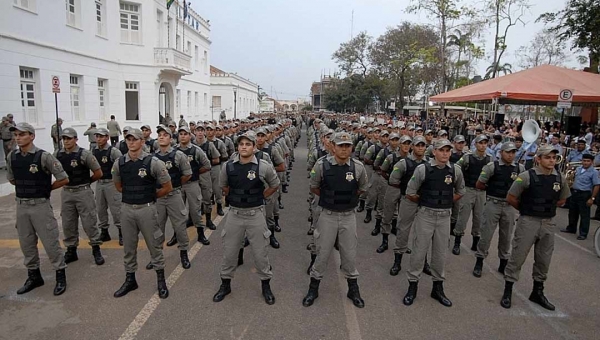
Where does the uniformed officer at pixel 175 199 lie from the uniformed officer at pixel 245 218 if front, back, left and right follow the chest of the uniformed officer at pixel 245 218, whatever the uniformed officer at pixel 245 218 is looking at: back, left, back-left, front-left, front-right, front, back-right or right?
back-right

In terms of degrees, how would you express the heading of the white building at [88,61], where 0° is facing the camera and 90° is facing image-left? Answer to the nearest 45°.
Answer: approximately 315°

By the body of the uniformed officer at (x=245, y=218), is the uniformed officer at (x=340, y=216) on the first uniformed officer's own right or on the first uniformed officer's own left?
on the first uniformed officer's own left

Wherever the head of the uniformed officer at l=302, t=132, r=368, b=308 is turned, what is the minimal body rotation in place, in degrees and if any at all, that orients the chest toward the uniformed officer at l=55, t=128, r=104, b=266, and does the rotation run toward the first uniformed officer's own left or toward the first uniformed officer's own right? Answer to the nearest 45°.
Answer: approximately 90° to the first uniformed officer's own right

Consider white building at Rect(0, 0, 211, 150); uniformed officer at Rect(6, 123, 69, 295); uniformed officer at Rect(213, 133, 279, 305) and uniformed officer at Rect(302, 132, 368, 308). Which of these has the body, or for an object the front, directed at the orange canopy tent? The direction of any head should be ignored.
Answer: the white building

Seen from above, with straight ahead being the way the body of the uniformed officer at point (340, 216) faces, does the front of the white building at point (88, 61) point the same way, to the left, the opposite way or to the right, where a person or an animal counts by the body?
to the left

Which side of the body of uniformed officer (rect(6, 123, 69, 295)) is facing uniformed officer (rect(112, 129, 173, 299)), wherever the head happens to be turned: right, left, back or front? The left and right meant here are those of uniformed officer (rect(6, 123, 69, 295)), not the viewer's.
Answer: left

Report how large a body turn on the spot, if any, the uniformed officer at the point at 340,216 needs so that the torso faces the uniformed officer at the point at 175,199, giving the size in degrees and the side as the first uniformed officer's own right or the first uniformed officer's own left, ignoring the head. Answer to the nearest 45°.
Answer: approximately 90° to the first uniformed officer's own right

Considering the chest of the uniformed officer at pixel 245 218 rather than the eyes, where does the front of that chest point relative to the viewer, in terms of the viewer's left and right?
facing the viewer

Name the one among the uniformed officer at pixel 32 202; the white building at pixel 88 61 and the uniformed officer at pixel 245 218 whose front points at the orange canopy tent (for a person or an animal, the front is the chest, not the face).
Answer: the white building

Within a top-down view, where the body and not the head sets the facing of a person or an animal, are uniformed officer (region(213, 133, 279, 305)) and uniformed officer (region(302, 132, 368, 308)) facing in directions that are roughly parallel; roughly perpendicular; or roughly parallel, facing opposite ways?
roughly parallel

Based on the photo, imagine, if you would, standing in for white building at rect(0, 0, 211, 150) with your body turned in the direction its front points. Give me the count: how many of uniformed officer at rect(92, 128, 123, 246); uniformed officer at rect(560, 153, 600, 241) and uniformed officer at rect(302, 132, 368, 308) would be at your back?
0

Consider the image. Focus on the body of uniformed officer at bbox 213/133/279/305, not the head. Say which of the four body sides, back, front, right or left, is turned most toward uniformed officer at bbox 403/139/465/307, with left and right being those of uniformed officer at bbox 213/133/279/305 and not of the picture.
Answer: left

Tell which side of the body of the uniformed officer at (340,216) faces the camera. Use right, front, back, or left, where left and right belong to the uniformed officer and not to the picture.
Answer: front

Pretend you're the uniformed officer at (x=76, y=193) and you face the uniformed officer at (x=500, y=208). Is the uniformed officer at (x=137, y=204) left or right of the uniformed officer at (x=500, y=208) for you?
right

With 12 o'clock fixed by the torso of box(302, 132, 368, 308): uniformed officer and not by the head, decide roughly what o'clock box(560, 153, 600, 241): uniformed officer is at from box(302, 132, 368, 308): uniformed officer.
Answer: box(560, 153, 600, 241): uniformed officer is roughly at 8 o'clock from box(302, 132, 368, 308): uniformed officer.

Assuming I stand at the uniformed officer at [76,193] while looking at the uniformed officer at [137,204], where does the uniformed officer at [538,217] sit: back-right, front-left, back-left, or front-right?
front-left

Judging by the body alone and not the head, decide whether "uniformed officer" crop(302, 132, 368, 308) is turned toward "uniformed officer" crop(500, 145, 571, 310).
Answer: no

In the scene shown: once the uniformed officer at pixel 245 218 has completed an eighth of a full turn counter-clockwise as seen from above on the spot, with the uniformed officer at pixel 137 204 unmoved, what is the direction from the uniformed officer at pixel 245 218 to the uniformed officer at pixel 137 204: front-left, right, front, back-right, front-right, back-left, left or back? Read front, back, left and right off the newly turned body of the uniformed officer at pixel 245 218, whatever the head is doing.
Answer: back-right

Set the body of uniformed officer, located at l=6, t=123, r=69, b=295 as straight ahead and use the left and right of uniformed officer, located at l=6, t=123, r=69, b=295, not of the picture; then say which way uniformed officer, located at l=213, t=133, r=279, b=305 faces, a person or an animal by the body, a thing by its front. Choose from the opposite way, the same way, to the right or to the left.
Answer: the same way

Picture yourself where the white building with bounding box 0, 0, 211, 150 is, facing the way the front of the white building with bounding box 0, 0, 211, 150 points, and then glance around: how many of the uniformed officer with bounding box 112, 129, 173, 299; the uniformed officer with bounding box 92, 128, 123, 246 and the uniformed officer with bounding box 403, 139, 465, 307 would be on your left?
0

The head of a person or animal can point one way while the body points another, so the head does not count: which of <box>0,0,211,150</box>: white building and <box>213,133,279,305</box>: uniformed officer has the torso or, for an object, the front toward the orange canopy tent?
the white building

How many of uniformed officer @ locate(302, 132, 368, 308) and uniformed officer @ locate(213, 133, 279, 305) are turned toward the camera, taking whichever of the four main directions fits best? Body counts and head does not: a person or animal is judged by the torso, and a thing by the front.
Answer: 2

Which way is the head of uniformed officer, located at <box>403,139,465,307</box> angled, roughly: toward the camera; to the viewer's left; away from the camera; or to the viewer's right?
toward the camera

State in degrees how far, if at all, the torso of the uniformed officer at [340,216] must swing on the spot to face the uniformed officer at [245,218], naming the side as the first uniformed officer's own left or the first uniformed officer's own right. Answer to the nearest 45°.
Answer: approximately 90° to the first uniformed officer's own right

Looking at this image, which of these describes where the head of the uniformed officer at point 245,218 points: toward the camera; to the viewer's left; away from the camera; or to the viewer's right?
toward the camera

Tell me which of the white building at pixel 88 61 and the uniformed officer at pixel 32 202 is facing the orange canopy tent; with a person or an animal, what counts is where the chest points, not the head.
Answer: the white building
